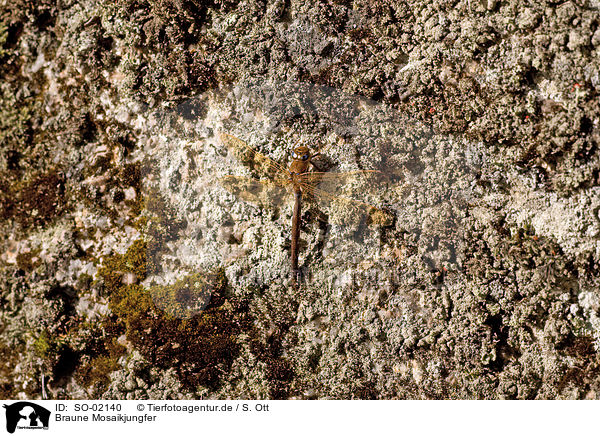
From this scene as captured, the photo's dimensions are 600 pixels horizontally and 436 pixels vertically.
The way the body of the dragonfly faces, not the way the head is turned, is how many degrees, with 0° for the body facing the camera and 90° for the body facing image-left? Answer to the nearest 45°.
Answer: approximately 180°
